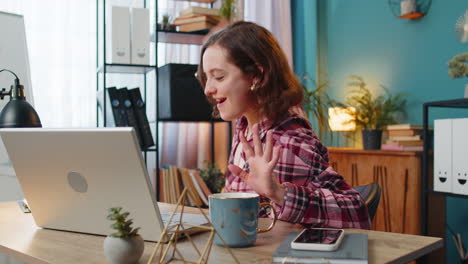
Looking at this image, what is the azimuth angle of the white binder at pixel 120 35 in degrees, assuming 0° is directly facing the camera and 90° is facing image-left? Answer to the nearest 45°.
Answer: approximately 0°

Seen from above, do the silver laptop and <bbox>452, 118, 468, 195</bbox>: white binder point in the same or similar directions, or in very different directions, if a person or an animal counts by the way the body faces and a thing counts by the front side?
very different directions

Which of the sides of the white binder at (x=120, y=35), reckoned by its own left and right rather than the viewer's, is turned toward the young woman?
front

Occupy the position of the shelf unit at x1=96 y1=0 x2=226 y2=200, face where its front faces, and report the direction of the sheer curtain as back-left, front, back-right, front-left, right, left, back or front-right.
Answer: right

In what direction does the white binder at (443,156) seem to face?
toward the camera

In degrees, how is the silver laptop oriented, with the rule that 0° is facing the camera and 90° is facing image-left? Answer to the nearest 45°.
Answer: approximately 225°

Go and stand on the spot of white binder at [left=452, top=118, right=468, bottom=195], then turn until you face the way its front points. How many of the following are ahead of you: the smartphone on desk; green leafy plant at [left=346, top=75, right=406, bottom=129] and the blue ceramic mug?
2

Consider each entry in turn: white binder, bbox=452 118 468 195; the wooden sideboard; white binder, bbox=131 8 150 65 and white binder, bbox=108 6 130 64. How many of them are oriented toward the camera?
4

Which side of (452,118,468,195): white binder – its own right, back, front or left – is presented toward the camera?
front

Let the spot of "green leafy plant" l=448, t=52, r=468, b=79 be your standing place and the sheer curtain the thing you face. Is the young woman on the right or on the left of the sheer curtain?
left

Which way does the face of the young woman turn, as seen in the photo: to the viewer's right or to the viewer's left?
to the viewer's left

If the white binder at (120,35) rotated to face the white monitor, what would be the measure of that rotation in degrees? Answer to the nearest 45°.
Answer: approximately 45° to its right

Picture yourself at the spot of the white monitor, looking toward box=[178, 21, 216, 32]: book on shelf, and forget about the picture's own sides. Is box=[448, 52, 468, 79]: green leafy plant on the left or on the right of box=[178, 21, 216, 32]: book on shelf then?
right

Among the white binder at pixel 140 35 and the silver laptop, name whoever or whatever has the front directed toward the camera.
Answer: the white binder

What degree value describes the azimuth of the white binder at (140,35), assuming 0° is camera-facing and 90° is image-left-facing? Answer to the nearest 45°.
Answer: approximately 0°

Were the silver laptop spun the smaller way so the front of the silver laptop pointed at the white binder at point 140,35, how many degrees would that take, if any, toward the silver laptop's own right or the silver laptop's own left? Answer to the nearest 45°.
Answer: approximately 45° to the silver laptop's own left
